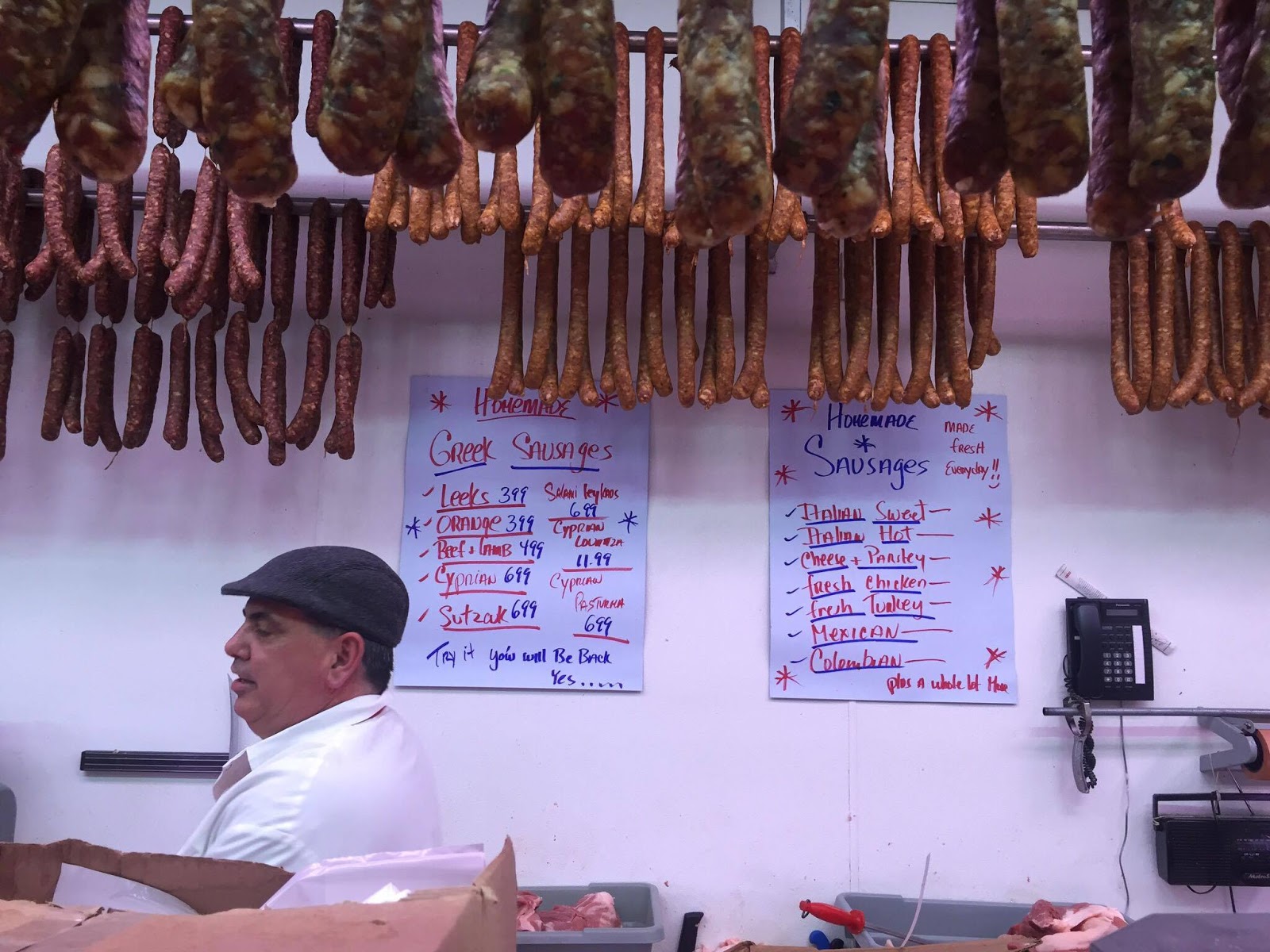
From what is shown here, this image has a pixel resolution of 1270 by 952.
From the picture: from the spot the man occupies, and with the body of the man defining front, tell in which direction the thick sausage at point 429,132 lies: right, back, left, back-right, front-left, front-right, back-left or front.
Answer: left

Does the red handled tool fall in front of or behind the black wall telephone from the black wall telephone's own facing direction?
in front

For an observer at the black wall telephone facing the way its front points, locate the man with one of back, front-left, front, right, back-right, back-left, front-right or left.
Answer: front-right

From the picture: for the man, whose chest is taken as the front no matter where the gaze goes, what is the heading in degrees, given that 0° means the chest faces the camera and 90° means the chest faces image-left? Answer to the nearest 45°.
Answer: approximately 90°

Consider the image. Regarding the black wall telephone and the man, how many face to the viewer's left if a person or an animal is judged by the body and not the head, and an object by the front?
1

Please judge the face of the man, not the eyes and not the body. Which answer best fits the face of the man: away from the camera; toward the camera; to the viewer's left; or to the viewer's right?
to the viewer's left

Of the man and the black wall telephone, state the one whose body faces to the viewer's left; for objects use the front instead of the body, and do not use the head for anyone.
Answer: the man
